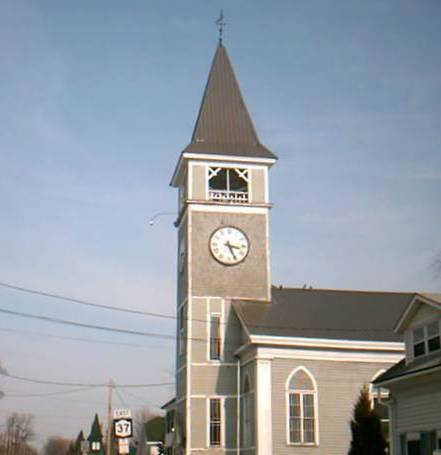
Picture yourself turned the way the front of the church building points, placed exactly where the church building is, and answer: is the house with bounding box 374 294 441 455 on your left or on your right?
on your left

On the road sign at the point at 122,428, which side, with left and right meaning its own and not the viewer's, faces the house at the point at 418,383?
left

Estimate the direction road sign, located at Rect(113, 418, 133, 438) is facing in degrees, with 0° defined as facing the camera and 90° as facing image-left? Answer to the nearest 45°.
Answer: approximately 0°

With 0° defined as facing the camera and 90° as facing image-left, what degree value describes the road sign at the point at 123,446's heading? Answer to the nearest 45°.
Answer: approximately 0°

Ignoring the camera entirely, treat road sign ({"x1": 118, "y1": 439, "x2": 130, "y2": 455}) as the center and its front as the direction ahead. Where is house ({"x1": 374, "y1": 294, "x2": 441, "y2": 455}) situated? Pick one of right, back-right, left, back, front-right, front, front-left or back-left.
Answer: left
